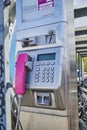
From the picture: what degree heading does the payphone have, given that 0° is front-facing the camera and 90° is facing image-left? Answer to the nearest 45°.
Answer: approximately 45°

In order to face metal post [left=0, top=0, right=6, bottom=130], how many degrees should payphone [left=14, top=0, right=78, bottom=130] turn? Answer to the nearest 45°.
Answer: approximately 90° to its right
